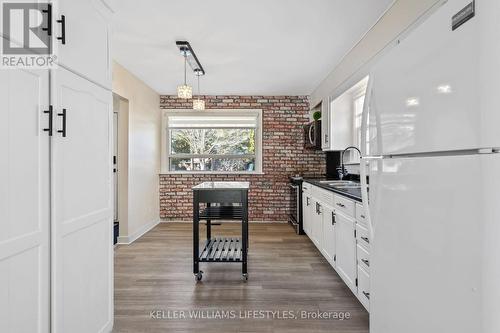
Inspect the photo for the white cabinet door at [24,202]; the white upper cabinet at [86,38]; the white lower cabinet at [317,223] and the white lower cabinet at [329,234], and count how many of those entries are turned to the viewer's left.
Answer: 2

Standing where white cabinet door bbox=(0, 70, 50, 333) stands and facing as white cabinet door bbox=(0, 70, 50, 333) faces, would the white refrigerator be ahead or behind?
ahead

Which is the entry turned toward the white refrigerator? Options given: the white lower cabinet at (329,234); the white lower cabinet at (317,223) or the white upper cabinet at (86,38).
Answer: the white upper cabinet

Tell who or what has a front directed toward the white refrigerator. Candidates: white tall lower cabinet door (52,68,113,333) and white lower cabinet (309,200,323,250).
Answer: the white tall lower cabinet door

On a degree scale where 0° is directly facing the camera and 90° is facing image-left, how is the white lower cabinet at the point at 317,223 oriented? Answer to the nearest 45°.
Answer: approximately 90°

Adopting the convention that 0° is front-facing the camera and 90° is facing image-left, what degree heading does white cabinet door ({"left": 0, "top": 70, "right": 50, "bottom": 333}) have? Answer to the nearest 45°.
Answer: approximately 315°

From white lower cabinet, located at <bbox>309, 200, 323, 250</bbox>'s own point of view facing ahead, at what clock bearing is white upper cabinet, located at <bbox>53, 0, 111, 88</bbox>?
The white upper cabinet is roughly at 10 o'clock from the white lower cabinet.

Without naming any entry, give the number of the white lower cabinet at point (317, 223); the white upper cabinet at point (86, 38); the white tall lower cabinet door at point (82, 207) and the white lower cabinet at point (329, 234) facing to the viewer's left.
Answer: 2

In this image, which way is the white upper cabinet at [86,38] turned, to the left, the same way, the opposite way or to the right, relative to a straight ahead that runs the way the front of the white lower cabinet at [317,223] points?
the opposite way

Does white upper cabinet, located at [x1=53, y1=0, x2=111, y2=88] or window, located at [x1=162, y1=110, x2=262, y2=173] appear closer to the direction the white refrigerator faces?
the white upper cabinet

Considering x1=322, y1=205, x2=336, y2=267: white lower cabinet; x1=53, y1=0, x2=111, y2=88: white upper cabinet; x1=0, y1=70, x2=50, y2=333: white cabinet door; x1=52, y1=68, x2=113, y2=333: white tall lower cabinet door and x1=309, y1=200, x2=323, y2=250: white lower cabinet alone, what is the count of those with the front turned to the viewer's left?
2

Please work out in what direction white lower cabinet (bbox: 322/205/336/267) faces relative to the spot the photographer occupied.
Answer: facing to the left of the viewer

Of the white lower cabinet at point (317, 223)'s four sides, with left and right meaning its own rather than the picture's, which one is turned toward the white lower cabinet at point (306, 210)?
right

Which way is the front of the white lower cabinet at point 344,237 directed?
to the viewer's left

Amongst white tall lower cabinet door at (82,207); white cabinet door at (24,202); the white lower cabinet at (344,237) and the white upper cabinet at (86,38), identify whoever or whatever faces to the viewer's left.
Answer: the white lower cabinet

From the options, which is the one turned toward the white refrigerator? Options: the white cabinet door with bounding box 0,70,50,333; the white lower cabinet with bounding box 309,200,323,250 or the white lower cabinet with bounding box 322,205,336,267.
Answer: the white cabinet door
